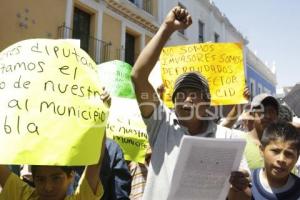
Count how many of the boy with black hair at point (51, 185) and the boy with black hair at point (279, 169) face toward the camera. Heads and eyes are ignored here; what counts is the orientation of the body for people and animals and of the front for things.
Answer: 2

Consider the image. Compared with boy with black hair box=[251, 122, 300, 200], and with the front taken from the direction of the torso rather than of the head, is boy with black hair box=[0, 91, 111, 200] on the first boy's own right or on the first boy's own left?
on the first boy's own right

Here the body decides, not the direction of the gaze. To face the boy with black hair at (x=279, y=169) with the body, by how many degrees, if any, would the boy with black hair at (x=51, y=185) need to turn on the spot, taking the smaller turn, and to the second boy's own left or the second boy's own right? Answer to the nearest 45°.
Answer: approximately 90° to the second boy's own left

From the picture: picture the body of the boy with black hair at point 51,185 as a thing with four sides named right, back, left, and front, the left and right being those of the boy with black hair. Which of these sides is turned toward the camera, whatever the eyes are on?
front
